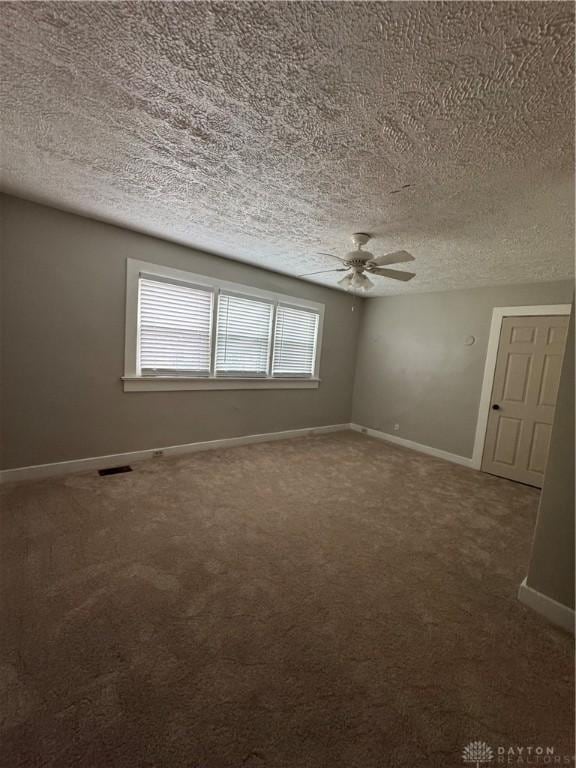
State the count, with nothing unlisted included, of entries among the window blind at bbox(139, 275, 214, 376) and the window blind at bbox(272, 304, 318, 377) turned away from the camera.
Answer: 0

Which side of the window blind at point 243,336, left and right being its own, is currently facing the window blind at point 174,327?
right

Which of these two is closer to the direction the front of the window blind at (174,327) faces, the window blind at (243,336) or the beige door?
the beige door

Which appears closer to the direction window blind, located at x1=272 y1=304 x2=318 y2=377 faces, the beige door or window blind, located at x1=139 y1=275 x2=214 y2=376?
the beige door

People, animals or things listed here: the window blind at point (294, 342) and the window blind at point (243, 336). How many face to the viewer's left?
0

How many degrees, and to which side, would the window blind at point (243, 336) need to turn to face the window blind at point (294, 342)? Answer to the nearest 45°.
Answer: approximately 90° to its left

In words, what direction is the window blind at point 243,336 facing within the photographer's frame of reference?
facing the viewer and to the right of the viewer

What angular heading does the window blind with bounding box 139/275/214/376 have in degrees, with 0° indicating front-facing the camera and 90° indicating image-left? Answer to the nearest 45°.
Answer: approximately 315°

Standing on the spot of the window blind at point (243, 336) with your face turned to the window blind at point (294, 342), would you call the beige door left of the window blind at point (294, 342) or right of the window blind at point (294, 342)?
right

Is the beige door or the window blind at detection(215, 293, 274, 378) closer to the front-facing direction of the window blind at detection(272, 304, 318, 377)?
the beige door
